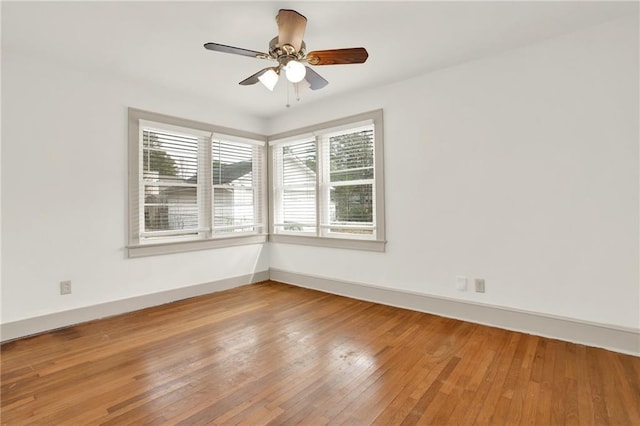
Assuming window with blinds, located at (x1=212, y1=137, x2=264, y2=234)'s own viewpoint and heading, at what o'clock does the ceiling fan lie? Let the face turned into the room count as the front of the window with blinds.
The ceiling fan is roughly at 1 o'clock from the window with blinds.

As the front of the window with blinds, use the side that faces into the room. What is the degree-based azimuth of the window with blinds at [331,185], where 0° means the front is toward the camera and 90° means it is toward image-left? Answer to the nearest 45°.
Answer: approximately 45°

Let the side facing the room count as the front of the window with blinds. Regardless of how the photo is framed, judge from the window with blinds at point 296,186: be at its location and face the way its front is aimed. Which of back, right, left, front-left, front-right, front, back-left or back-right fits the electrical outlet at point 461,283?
left

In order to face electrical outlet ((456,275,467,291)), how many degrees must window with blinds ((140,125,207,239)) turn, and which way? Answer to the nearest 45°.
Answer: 0° — it already faces it

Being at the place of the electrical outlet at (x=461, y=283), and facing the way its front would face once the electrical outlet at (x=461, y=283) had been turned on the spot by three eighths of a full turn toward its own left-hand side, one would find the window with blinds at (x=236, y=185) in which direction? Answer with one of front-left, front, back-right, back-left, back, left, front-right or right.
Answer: back-left

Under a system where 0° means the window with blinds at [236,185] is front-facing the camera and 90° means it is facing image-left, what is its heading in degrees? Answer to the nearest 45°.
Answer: approximately 315°

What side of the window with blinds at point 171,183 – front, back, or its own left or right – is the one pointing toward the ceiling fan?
front

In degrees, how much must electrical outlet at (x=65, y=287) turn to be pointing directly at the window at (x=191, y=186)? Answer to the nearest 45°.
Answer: approximately 90° to its left

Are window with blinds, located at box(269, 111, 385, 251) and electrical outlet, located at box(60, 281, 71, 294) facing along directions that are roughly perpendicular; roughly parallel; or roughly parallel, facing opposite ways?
roughly perpendicular

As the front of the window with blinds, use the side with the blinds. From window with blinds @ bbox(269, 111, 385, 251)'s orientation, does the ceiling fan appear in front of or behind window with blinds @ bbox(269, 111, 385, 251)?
in front

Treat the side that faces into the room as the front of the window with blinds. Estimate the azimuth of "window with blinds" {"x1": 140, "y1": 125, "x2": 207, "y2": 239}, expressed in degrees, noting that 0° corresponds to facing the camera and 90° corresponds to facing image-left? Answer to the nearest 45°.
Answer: approximately 315°
